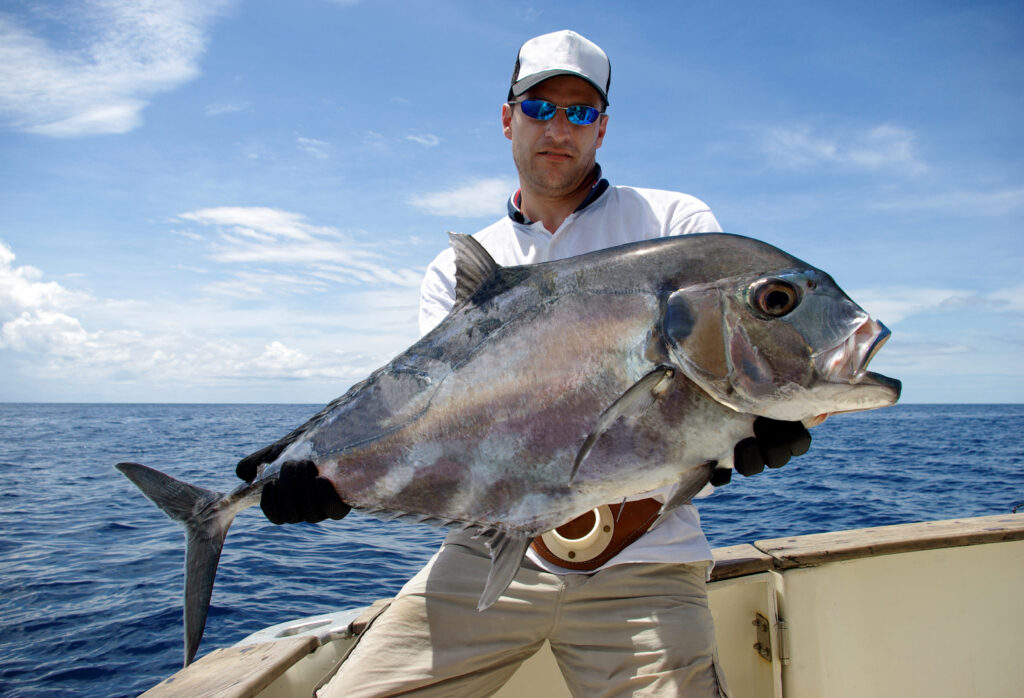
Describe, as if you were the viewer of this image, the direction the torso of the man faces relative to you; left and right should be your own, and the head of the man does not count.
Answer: facing the viewer

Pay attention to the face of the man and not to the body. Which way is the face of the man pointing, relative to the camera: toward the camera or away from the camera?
toward the camera

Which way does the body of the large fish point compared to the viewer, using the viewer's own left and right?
facing to the right of the viewer
